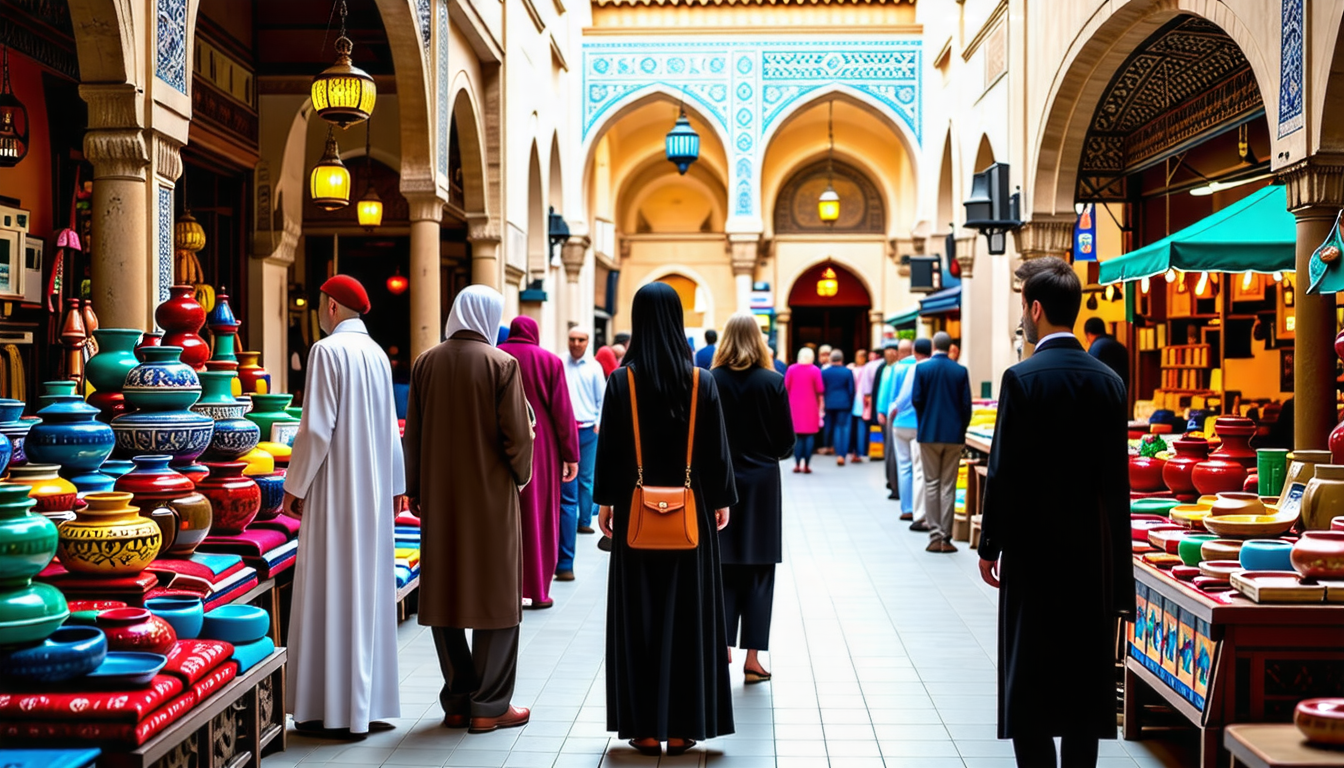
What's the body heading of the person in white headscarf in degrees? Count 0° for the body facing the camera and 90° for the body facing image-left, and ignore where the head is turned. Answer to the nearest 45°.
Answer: approximately 225°

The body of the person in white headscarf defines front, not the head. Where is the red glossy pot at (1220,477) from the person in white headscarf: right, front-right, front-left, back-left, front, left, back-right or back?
front-right

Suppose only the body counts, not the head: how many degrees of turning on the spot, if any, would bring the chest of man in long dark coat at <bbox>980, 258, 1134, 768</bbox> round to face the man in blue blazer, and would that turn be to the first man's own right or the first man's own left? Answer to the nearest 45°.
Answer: approximately 45° to the first man's own right

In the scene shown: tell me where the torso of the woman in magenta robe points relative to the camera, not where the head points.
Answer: away from the camera

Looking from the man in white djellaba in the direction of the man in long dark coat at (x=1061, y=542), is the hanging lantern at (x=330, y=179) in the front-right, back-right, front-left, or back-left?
back-left

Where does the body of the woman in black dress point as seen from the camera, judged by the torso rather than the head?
away from the camera

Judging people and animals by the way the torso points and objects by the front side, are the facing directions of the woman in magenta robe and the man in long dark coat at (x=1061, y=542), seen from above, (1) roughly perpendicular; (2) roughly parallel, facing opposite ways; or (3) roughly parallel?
roughly parallel

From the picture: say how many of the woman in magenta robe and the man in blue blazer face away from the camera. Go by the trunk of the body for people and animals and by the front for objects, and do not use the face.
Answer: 2

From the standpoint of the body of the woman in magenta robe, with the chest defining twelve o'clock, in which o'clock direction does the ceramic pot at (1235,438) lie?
The ceramic pot is roughly at 4 o'clock from the woman in magenta robe.

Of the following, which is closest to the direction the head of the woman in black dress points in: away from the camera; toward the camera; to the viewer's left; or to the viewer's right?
away from the camera

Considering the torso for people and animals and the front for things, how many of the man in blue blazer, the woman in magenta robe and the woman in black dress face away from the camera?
3

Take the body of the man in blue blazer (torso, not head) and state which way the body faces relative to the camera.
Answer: away from the camera

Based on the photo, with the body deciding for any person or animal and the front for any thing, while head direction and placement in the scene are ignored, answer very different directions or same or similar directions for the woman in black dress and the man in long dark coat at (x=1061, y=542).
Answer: same or similar directions

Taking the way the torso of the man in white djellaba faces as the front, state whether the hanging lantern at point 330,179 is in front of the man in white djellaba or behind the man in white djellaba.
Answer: in front

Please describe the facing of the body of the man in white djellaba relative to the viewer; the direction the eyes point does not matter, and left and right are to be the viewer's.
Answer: facing away from the viewer and to the left of the viewer

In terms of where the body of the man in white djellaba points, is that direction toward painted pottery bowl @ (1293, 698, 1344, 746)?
no

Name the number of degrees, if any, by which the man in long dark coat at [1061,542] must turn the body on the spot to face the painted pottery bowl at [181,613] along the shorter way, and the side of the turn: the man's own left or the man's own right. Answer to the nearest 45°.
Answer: approximately 45° to the man's own left

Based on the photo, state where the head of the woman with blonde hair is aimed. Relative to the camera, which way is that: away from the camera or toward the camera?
away from the camera

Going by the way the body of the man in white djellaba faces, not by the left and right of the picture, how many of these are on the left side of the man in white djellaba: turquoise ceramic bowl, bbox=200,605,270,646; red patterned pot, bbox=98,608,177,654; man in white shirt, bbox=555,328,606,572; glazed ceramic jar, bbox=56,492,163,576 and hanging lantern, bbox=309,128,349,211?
3

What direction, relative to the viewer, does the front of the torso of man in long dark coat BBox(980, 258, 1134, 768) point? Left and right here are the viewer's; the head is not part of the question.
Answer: facing away from the viewer and to the left of the viewer

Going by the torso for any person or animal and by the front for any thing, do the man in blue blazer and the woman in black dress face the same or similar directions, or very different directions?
same or similar directions

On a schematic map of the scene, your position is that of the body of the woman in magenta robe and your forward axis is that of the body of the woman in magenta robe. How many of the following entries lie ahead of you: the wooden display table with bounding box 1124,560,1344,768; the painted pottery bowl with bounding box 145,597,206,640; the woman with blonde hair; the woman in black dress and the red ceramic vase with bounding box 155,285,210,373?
0

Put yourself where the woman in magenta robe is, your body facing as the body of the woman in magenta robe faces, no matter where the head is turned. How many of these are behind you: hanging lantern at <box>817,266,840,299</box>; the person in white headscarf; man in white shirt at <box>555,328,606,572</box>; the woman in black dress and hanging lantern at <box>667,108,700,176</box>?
2
